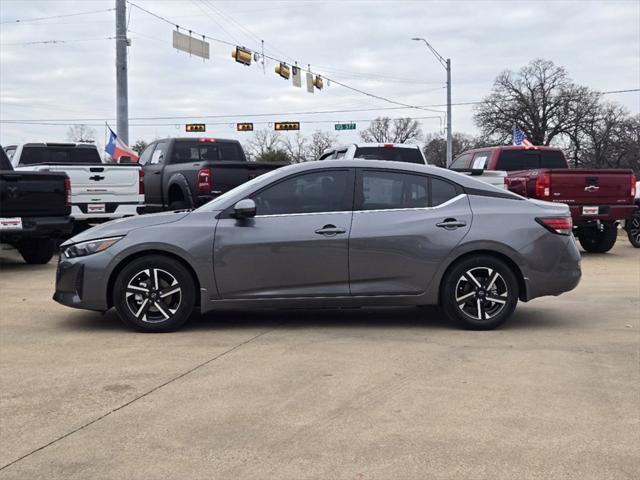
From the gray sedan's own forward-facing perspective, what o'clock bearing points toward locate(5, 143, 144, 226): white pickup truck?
The white pickup truck is roughly at 2 o'clock from the gray sedan.

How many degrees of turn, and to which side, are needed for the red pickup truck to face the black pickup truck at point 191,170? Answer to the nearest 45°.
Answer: approximately 45° to its left

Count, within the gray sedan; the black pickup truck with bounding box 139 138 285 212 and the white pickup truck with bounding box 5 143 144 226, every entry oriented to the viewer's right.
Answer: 0

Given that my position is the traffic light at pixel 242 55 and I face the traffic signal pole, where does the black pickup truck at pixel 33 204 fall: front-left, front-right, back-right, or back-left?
front-left

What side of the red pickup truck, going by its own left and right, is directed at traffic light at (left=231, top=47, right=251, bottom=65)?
front

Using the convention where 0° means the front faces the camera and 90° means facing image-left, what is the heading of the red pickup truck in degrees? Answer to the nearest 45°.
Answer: approximately 135°

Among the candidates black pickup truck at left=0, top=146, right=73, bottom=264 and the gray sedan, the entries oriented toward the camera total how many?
0

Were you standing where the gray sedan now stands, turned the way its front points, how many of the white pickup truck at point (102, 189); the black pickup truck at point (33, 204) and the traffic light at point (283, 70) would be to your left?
0

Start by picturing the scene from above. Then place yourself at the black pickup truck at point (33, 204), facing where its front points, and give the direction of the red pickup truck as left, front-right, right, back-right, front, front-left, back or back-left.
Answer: back-right

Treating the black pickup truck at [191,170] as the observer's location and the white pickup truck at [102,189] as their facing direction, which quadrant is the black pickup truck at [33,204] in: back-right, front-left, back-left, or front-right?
front-left

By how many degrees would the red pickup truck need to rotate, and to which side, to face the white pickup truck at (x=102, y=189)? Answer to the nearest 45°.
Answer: approximately 45° to its left

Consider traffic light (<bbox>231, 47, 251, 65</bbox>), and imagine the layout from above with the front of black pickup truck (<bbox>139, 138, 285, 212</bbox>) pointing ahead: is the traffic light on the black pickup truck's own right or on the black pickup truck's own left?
on the black pickup truck's own right

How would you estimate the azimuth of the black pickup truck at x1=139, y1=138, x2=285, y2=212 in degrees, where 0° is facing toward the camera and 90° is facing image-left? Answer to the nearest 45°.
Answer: approximately 135°

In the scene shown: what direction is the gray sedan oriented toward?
to the viewer's left

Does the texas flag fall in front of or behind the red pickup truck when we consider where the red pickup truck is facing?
in front

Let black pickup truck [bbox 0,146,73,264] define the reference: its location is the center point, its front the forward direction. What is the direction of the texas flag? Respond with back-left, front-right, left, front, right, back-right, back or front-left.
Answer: front-right

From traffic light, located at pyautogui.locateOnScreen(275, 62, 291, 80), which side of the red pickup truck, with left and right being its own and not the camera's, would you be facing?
front

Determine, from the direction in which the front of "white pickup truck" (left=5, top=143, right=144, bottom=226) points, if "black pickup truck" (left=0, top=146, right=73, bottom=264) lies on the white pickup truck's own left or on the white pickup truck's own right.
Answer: on the white pickup truck's own left

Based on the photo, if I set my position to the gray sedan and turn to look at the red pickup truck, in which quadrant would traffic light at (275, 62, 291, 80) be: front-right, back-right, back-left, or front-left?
front-left

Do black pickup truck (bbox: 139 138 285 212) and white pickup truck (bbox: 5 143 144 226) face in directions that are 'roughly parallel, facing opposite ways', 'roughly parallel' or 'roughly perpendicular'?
roughly parallel

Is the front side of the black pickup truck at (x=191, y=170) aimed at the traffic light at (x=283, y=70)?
no

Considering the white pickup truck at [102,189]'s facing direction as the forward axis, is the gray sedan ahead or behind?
behind

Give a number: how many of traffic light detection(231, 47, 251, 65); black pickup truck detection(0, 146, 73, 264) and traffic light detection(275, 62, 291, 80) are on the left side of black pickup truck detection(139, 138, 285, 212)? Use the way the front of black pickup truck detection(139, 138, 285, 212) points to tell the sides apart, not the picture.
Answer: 1

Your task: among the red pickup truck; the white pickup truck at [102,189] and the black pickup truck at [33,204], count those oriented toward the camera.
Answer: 0
